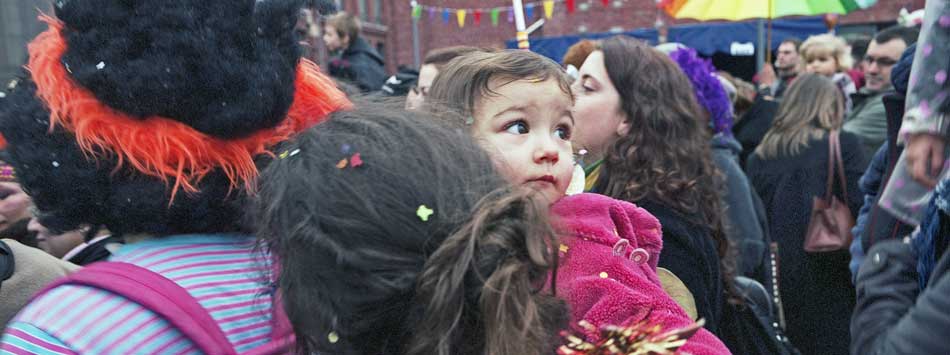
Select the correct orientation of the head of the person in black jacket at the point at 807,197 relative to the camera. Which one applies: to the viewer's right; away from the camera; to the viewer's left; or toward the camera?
away from the camera

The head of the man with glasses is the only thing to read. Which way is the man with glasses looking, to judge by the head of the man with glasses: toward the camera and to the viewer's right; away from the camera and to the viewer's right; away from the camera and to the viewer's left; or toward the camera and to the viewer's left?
toward the camera and to the viewer's left

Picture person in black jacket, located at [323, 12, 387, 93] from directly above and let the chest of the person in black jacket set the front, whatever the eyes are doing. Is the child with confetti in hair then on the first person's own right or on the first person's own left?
on the first person's own left

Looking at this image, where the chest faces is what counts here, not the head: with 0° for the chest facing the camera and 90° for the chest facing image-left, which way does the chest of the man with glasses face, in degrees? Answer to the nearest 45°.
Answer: approximately 45°

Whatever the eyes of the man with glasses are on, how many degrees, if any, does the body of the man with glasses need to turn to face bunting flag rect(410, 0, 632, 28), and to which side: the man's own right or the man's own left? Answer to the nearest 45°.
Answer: approximately 90° to the man's own right
